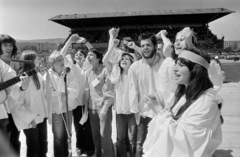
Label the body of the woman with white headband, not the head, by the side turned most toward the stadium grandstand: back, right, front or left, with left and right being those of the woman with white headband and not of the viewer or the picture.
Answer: right

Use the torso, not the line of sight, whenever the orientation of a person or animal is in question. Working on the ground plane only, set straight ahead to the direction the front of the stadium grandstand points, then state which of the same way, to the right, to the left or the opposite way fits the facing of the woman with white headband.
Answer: to the right

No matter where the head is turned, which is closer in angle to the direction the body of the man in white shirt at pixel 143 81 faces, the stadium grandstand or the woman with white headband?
the woman with white headband

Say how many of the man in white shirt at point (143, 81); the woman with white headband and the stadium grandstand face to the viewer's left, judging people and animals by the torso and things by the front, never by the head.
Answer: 1

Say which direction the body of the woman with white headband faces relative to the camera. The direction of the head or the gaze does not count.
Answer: to the viewer's left

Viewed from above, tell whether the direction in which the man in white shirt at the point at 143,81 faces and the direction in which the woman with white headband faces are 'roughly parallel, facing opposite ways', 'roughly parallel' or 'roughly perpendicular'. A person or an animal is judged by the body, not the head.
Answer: roughly perpendicular

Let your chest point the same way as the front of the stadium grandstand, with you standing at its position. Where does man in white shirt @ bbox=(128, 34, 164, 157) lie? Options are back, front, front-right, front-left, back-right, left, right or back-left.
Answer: front

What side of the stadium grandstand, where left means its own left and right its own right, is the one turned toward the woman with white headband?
front

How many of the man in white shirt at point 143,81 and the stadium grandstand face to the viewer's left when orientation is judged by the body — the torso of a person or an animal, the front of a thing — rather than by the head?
0

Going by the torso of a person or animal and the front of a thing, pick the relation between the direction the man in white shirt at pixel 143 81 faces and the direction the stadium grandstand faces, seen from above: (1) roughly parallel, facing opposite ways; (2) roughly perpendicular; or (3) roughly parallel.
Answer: roughly parallel

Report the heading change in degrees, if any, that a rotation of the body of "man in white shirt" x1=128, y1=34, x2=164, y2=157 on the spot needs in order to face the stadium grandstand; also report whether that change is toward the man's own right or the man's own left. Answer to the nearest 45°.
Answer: approximately 180°

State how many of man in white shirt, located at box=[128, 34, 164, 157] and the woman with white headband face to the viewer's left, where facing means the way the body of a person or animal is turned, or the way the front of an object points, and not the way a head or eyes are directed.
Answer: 1

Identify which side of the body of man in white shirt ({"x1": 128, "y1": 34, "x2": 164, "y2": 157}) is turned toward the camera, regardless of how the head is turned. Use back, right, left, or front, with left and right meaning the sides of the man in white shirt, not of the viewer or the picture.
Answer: front

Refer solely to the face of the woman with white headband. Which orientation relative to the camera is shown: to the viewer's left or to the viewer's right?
to the viewer's left
